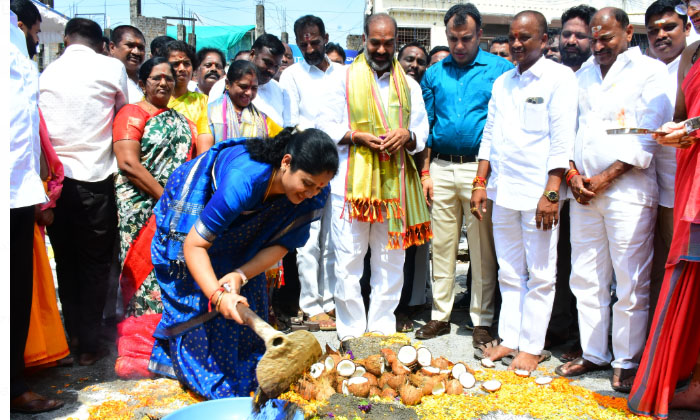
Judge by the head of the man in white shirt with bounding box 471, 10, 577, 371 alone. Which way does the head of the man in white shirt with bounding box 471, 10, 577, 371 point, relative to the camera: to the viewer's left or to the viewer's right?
to the viewer's left

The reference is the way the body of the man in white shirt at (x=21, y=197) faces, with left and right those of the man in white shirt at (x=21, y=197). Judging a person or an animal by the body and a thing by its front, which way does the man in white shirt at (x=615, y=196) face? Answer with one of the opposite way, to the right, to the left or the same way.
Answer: the opposite way

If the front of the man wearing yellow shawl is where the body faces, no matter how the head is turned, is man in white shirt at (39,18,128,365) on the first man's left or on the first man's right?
on the first man's right

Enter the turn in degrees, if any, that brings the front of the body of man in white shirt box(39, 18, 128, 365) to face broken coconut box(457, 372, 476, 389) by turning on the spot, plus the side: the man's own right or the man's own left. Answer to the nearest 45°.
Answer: approximately 135° to the man's own right

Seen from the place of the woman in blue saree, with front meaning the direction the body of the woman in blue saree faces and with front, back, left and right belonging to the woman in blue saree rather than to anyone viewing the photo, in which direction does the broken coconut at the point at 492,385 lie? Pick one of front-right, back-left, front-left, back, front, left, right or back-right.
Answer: front-left

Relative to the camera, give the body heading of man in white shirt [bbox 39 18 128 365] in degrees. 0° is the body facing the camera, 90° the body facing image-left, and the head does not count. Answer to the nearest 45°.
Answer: approximately 180°

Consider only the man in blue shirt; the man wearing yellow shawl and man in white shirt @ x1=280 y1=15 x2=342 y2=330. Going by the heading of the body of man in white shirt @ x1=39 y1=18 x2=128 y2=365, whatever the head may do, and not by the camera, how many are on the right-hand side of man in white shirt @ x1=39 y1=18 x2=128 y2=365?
3

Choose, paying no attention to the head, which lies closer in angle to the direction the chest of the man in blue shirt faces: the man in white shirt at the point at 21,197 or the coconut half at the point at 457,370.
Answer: the coconut half

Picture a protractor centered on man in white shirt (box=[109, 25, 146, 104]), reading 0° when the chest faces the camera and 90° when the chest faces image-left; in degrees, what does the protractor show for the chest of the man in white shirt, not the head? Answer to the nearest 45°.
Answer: approximately 315°

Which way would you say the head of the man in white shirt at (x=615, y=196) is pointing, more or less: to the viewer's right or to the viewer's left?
to the viewer's left

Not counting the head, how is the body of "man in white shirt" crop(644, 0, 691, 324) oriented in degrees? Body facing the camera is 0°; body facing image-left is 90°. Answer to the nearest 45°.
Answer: approximately 45°

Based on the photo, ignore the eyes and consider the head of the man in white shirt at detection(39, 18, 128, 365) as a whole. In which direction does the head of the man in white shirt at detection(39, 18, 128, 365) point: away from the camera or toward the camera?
away from the camera

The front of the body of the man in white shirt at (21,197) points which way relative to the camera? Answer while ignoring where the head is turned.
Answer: to the viewer's right
